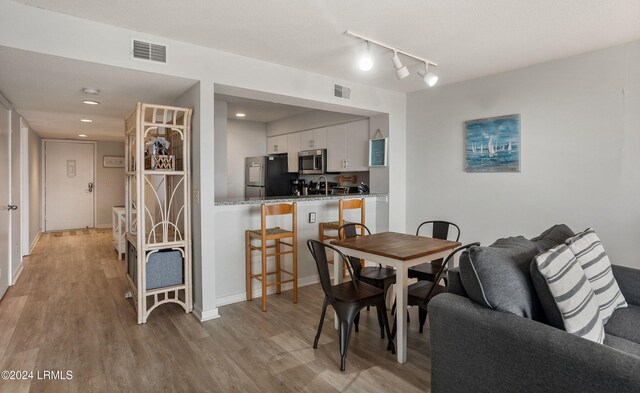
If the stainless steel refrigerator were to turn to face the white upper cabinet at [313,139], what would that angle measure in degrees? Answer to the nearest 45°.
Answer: approximately 90° to its left

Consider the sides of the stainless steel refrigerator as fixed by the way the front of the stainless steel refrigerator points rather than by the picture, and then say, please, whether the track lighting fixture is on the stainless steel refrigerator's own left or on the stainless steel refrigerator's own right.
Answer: on the stainless steel refrigerator's own left

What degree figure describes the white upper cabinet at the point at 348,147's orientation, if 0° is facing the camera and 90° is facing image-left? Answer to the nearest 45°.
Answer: approximately 45°

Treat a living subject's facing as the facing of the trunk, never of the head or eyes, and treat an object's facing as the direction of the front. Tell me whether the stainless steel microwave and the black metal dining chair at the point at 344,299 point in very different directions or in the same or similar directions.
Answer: very different directions

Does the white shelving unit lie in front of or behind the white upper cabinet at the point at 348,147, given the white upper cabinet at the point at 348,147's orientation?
in front

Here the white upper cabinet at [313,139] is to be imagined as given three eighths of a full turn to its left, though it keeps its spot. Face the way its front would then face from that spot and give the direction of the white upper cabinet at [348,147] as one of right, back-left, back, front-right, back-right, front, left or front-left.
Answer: front-right

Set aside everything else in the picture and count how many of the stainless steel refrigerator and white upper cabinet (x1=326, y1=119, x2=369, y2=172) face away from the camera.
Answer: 0

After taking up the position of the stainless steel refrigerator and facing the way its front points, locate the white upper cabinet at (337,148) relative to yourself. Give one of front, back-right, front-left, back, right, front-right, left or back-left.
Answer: left
